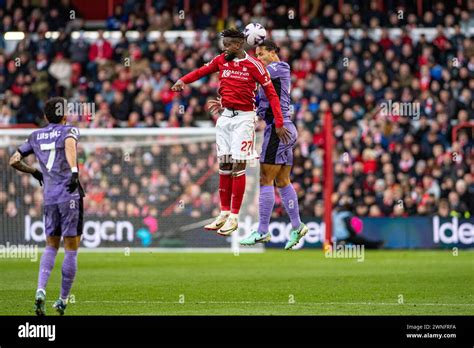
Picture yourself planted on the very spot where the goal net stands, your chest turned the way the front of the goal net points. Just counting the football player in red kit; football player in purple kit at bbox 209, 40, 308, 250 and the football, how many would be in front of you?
3

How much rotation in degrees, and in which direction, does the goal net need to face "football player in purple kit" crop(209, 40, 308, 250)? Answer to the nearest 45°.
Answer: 0° — it already faces them

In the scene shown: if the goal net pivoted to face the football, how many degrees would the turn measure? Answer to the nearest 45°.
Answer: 0° — it already faces it

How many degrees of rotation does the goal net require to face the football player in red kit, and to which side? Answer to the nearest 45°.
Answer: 0° — it already faces them
